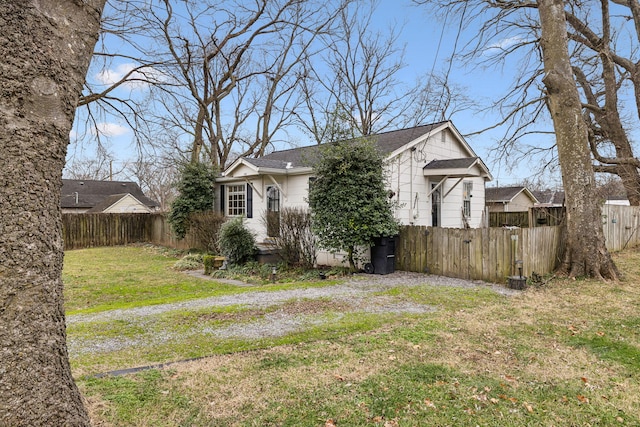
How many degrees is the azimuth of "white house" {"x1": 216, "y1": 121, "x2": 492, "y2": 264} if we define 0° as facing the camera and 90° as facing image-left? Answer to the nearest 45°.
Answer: approximately 45°

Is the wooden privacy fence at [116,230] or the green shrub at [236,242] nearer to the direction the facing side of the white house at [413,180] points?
the green shrub

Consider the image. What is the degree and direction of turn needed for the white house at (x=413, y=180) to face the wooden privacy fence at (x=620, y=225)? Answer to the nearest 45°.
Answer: approximately 135° to its left

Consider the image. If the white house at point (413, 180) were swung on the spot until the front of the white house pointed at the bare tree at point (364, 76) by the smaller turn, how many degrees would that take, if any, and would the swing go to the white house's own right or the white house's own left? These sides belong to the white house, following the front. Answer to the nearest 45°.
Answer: approximately 135° to the white house's own right

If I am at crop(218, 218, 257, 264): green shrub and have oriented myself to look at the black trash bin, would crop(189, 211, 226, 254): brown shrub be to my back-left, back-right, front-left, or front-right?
back-left

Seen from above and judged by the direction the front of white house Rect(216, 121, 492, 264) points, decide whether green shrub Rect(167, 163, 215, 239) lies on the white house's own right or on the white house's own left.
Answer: on the white house's own right

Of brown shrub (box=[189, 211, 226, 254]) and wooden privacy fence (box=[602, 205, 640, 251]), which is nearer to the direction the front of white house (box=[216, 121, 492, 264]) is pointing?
the brown shrub

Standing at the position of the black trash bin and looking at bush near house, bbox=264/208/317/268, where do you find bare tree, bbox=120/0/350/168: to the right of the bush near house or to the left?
right
